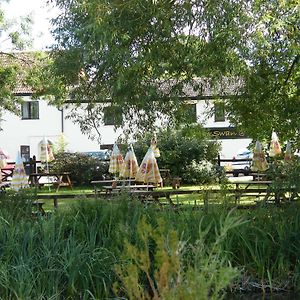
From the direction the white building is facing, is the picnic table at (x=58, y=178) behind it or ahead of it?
ahead

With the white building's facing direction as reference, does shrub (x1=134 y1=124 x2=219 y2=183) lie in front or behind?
in front

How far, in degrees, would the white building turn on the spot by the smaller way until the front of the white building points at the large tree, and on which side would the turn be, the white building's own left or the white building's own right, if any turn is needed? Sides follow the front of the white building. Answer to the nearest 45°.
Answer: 0° — it already faces it

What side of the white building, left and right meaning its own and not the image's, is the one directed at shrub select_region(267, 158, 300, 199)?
front

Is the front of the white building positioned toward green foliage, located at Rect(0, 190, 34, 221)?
yes

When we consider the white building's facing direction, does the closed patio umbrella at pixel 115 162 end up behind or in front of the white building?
in front

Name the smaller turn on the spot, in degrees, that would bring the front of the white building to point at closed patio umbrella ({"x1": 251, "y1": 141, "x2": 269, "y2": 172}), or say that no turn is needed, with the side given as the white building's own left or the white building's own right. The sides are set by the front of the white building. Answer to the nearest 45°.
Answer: approximately 45° to the white building's own left

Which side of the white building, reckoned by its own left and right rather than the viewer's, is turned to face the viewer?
front

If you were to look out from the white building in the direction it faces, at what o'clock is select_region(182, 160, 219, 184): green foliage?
The green foliage is roughly at 11 o'clock from the white building.
